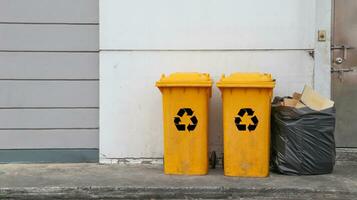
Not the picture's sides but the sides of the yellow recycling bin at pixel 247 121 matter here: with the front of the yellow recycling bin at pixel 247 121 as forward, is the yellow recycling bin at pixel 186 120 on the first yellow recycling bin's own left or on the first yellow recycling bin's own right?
on the first yellow recycling bin's own right

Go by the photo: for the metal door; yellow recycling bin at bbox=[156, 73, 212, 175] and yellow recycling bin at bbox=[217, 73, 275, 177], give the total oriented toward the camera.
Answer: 3

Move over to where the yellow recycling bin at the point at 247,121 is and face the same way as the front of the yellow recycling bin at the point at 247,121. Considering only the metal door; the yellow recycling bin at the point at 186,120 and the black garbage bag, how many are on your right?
1

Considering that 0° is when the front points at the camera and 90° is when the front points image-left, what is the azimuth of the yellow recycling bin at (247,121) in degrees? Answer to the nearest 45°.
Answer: approximately 0°

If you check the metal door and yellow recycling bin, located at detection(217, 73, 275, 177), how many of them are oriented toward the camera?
2

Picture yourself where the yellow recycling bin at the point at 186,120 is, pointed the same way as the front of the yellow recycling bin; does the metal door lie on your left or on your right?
on your left
